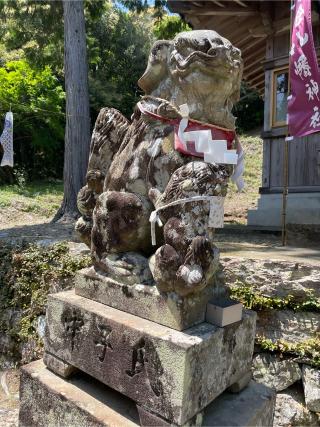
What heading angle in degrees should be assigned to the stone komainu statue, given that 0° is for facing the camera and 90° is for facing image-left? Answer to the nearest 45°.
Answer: approximately 315°

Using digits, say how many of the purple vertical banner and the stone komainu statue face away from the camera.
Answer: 0

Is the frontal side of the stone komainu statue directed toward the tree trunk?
no

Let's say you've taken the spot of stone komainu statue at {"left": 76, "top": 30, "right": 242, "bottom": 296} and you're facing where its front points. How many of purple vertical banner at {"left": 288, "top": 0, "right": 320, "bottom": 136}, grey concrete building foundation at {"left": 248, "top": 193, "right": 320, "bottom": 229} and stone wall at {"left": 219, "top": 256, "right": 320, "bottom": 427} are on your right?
0

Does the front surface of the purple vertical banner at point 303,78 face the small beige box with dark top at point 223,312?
yes

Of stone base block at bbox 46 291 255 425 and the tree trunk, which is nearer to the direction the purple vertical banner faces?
the stone base block

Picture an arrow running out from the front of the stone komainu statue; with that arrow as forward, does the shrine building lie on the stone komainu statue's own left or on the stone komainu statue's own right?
on the stone komainu statue's own left

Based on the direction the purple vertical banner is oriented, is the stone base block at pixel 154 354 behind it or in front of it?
in front

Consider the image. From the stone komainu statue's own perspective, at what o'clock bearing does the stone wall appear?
The stone wall is roughly at 9 o'clock from the stone komainu statue.

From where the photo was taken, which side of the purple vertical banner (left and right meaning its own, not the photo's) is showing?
front
